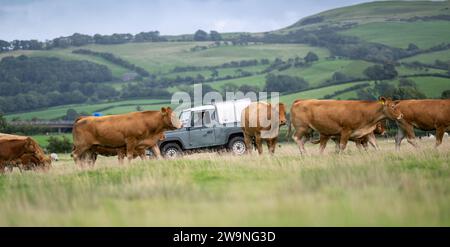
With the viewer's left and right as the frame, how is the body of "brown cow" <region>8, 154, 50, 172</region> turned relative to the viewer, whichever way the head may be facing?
facing to the right of the viewer

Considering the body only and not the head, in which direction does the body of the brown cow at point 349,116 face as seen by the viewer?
to the viewer's right

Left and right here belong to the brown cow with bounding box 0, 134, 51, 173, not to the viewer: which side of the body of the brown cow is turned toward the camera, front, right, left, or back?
right

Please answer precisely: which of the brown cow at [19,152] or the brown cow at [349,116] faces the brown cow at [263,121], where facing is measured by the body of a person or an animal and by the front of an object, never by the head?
the brown cow at [19,152]

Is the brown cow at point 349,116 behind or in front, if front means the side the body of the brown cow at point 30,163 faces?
in front

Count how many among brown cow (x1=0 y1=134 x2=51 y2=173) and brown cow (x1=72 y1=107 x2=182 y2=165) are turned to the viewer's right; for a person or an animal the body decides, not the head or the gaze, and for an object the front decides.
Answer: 2

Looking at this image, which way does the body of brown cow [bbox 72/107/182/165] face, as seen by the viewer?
to the viewer's right
